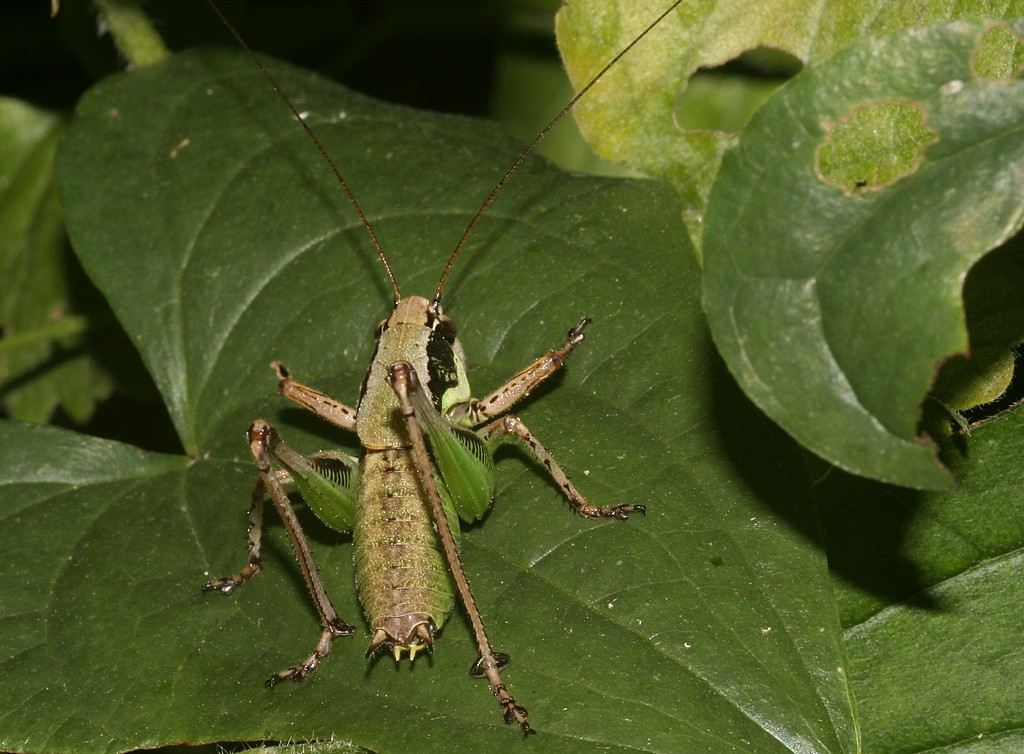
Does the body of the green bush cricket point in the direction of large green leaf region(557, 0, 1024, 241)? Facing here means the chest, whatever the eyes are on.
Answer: no

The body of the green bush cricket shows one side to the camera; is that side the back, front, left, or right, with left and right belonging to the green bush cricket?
back

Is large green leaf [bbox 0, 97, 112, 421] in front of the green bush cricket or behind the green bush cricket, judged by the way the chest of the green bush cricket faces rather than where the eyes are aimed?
in front

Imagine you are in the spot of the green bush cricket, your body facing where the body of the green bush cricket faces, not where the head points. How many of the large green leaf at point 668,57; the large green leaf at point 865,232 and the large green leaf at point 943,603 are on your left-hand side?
0

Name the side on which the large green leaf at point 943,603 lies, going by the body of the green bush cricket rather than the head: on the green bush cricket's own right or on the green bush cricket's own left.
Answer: on the green bush cricket's own right

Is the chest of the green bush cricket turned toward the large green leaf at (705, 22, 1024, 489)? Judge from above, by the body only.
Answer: no
